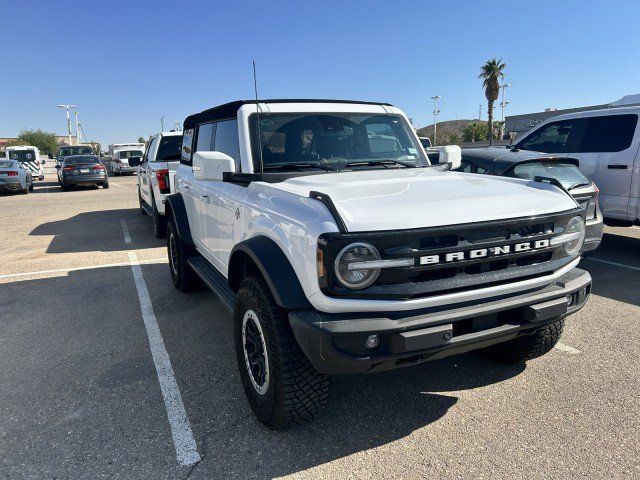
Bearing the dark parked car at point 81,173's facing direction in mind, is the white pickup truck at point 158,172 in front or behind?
behind

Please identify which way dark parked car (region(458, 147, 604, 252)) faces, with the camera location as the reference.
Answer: facing away from the viewer and to the left of the viewer

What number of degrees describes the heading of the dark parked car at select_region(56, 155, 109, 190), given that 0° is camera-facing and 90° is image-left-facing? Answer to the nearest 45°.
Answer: approximately 180°

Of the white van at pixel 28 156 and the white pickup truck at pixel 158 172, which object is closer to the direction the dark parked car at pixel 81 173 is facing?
the white van

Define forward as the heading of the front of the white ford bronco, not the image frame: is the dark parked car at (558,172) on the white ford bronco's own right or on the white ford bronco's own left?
on the white ford bronco's own left

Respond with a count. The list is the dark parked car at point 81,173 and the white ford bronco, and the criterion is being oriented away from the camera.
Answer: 1

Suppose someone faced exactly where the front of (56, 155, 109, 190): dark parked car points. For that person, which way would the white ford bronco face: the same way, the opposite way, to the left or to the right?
the opposite way

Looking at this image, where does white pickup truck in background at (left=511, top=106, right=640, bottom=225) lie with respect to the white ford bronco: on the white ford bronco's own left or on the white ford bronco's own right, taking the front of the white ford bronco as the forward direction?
on the white ford bronco's own left

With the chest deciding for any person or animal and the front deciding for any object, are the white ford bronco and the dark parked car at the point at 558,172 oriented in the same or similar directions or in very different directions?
very different directions

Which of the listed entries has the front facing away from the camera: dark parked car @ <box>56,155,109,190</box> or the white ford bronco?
the dark parked car
